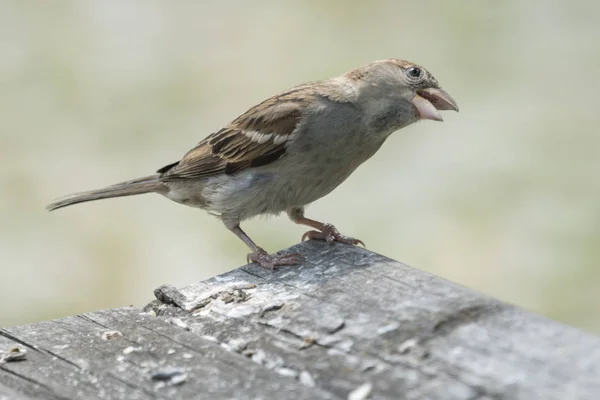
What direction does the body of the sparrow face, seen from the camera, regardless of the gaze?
to the viewer's right
